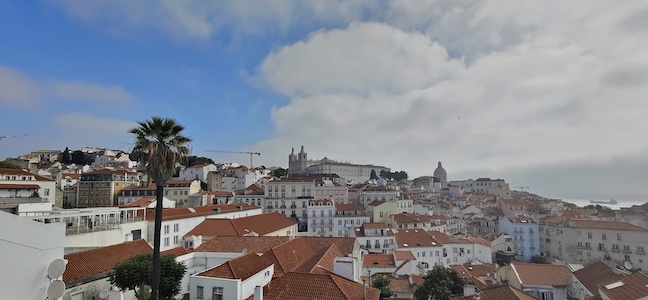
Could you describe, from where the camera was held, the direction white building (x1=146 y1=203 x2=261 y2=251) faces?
facing the viewer and to the right of the viewer

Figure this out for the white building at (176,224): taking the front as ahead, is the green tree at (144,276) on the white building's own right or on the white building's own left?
on the white building's own right

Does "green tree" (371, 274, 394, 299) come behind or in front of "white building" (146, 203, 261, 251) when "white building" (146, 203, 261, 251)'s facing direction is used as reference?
in front

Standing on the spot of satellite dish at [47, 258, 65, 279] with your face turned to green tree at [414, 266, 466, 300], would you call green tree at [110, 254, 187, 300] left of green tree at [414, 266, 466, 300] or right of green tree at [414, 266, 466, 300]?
left

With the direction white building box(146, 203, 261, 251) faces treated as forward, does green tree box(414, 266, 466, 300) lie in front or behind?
in front

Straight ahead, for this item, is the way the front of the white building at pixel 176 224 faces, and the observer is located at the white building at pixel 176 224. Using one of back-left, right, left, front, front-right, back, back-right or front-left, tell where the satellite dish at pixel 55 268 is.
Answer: front-right
